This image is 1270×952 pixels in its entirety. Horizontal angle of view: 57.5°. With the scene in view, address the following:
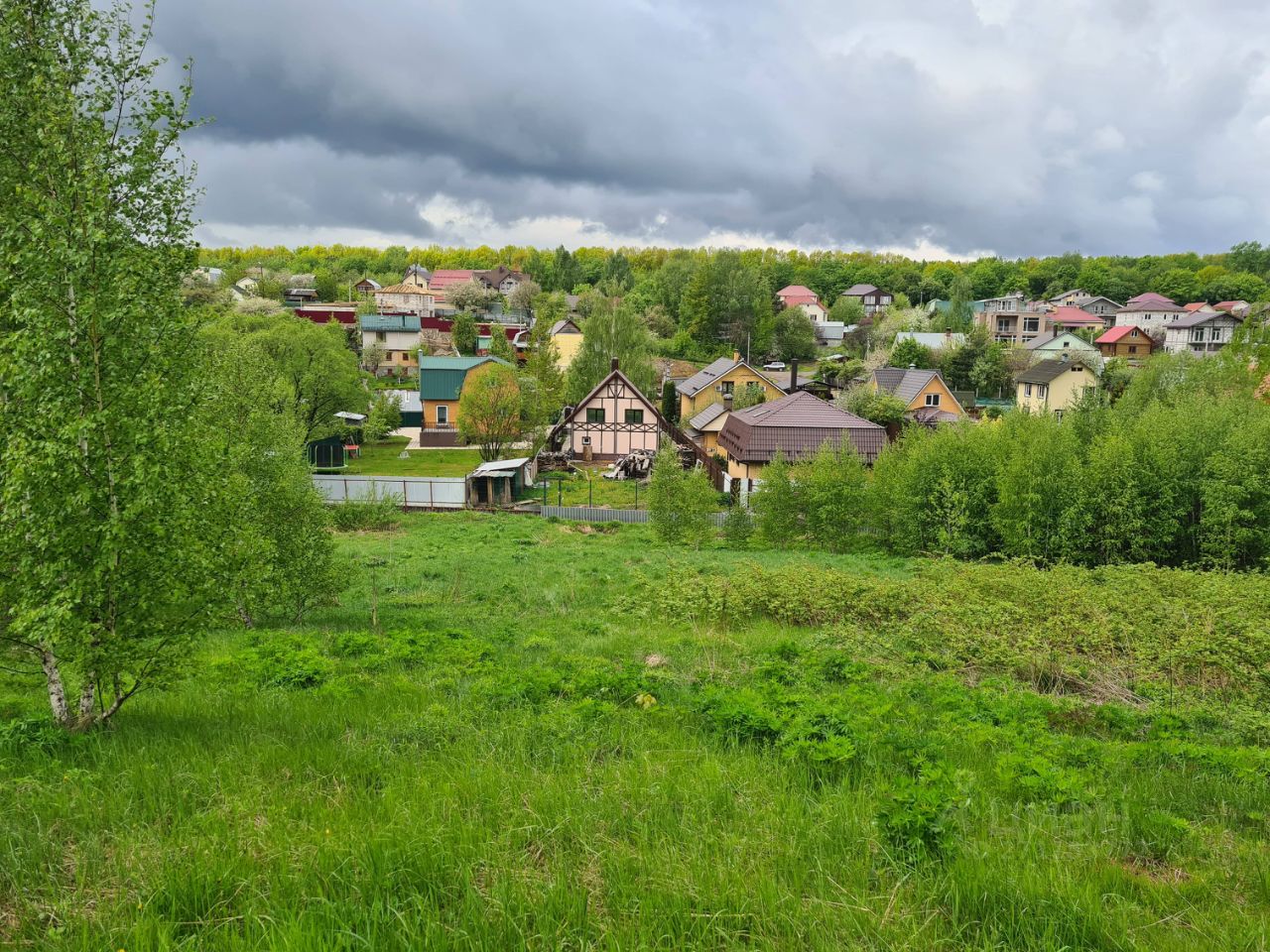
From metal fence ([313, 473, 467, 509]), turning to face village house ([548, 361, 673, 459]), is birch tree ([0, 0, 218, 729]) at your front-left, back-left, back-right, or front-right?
back-right

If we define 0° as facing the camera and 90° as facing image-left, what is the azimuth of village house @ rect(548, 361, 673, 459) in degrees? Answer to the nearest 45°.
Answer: approximately 0°

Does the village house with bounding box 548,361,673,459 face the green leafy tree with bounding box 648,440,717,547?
yes

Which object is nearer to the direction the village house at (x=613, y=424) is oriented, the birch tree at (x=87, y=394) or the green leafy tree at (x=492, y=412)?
the birch tree

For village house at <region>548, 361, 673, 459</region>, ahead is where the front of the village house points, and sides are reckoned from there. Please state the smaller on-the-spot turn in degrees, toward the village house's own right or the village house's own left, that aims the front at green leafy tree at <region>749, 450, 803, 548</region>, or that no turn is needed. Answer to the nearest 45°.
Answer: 0° — it already faces it
